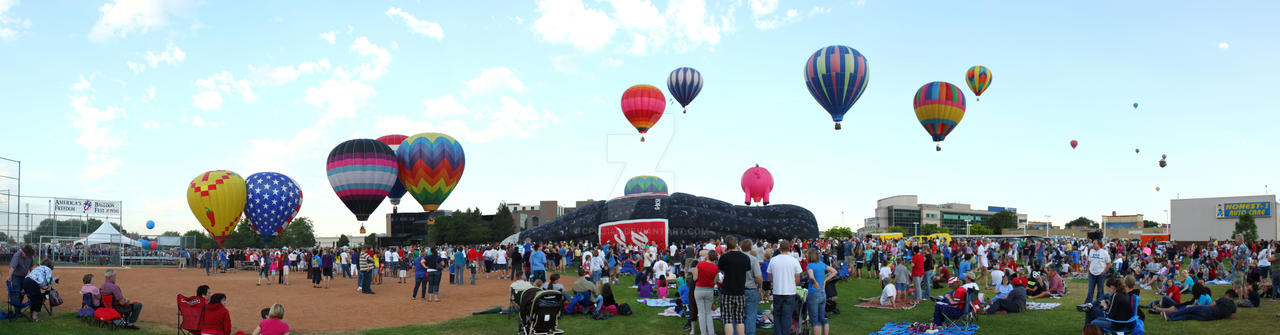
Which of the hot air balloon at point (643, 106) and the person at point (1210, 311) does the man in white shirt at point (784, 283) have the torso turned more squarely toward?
the hot air balloon

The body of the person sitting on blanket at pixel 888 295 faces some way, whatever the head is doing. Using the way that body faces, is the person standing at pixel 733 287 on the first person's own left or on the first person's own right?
on the first person's own left

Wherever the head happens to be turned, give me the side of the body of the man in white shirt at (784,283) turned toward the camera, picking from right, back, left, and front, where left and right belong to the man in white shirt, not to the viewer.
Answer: back

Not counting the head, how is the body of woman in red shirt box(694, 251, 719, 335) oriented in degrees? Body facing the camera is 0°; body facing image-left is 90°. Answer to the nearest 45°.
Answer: approximately 180°

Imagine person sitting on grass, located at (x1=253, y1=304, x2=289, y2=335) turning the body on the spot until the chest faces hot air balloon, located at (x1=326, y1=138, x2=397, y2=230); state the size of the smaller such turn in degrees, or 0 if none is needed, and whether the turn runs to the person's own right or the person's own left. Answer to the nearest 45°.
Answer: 0° — they already face it

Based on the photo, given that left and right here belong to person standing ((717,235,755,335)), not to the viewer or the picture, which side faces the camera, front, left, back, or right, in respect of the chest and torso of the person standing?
back

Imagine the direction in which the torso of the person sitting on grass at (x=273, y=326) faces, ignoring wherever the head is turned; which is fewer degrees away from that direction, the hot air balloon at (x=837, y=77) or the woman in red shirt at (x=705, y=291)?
the hot air balloon
